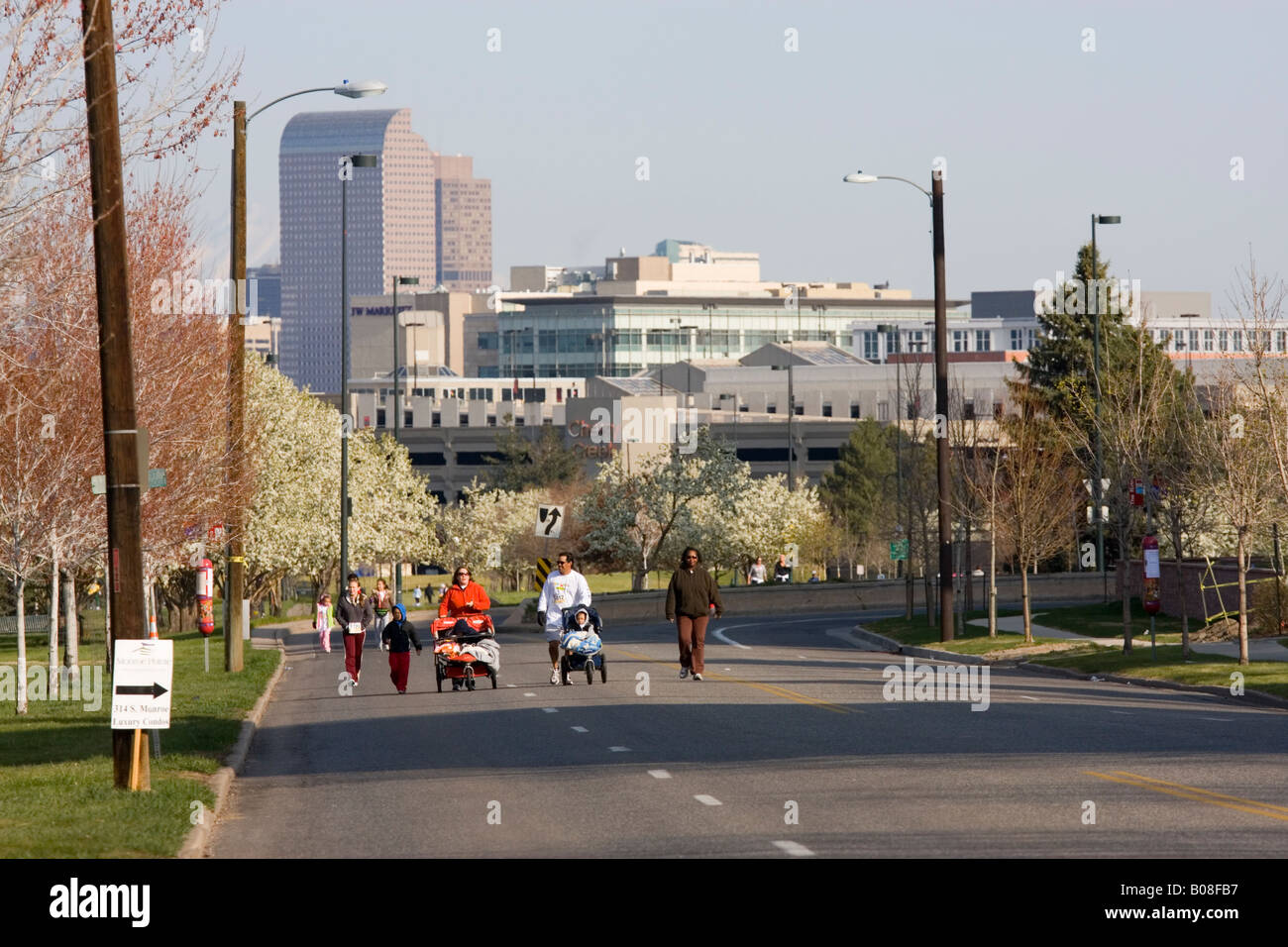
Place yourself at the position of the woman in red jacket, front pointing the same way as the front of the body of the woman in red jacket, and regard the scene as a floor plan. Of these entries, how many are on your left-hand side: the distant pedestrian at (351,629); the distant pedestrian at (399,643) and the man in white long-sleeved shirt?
1

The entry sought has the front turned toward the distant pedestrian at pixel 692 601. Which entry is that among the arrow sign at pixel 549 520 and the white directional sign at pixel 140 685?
the arrow sign

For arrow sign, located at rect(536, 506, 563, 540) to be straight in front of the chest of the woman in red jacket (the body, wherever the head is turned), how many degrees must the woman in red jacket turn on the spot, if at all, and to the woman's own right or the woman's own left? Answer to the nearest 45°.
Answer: approximately 180°

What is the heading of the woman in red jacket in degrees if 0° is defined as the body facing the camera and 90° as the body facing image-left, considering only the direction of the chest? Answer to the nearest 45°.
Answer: approximately 0°

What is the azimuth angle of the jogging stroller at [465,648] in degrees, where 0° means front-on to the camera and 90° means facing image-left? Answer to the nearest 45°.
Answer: approximately 0°
